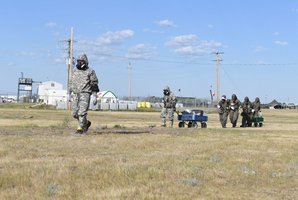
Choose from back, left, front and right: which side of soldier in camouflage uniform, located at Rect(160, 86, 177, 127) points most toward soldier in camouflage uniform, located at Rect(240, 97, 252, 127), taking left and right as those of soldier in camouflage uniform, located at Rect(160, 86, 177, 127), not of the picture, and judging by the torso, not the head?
back

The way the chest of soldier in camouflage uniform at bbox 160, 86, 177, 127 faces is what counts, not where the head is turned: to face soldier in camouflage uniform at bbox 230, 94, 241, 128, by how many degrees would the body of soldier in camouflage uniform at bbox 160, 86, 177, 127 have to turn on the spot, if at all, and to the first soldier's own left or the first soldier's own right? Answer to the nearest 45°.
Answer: approximately 180°

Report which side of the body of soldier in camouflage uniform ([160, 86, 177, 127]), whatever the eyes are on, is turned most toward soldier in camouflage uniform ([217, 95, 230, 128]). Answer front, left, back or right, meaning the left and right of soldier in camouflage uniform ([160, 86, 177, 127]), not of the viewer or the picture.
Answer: back

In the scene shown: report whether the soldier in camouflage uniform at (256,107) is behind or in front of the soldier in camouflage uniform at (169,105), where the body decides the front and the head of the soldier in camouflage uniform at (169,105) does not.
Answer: behind

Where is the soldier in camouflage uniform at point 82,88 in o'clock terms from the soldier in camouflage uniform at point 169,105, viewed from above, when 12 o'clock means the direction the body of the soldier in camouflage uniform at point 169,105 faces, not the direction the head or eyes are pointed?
the soldier in camouflage uniform at point 82,88 is roughly at 11 o'clock from the soldier in camouflage uniform at point 169,105.

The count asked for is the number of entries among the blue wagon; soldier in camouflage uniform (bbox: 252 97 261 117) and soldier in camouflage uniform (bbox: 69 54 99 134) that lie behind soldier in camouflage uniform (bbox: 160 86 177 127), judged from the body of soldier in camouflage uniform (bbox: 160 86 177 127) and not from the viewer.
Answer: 2

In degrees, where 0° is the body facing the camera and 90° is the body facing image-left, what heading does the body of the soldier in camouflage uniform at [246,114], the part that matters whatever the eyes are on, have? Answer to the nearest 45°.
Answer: approximately 0°
